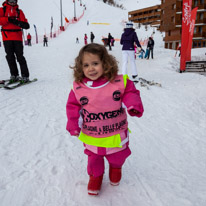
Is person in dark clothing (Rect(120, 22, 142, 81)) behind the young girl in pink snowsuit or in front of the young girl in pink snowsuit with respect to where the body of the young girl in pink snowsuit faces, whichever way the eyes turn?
behind

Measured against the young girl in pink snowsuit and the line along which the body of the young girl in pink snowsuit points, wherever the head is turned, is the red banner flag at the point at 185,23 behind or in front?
behind

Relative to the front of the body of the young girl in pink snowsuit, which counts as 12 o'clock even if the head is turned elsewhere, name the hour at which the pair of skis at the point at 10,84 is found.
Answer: The pair of skis is roughly at 5 o'clock from the young girl in pink snowsuit.

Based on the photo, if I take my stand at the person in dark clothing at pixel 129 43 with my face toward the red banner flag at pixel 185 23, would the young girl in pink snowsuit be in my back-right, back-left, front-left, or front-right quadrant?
back-right

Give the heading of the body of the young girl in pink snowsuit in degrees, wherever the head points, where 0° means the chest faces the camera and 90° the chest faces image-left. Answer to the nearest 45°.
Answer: approximately 0°
